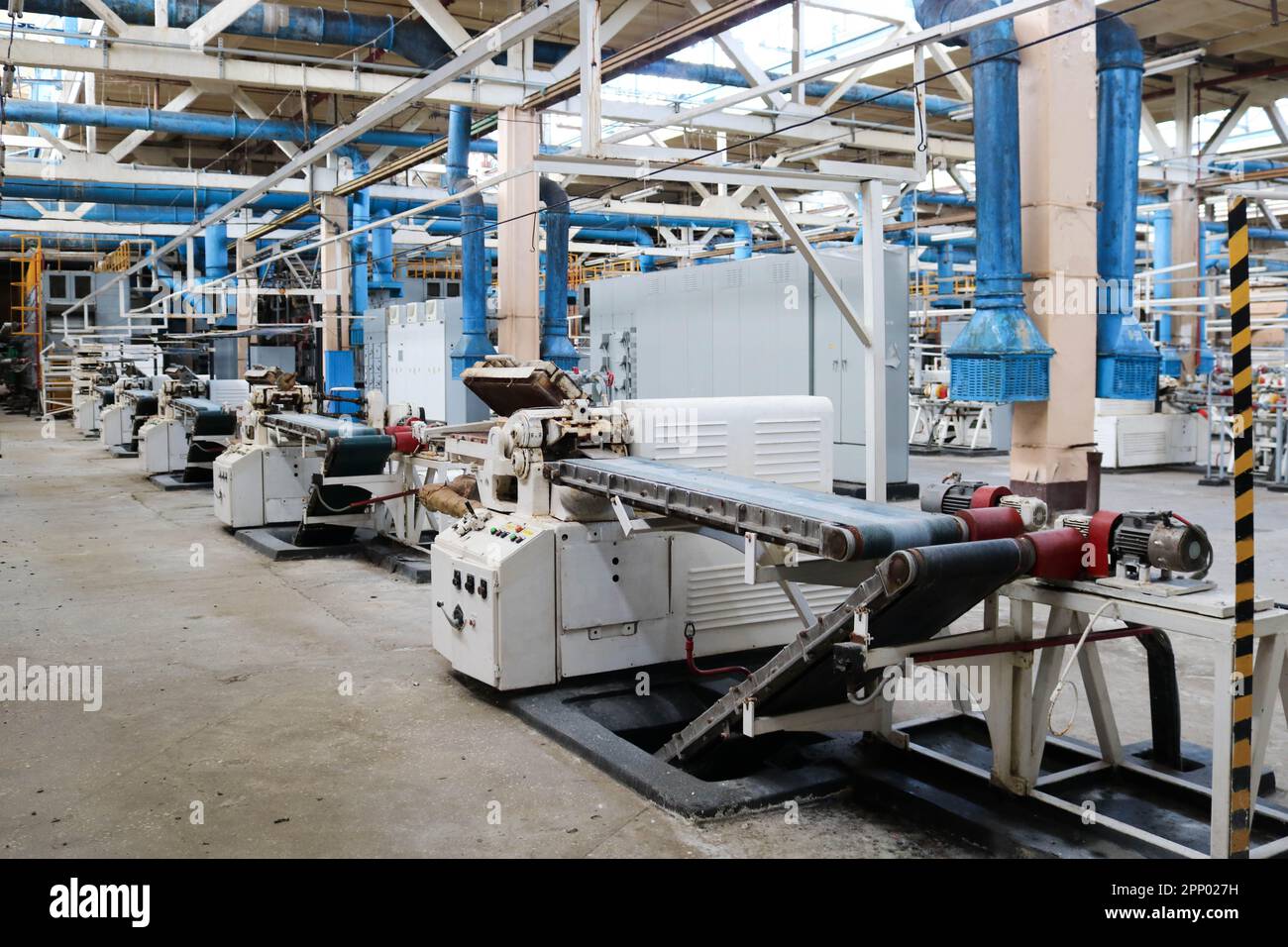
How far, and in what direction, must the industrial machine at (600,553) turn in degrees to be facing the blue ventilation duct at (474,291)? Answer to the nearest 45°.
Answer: approximately 135° to its right

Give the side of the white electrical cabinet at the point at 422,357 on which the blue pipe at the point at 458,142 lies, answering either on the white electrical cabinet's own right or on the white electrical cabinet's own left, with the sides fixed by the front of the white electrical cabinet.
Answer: on the white electrical cabinet's own left

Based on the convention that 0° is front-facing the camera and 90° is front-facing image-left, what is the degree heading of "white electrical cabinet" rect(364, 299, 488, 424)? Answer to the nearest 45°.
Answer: approximately 45°

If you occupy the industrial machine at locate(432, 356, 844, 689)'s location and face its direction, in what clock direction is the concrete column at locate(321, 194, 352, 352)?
The concrete column is roughly at 4 o'clock from the industrial machine.

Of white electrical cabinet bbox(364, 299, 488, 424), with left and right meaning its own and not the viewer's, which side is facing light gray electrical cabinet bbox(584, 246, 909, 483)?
left

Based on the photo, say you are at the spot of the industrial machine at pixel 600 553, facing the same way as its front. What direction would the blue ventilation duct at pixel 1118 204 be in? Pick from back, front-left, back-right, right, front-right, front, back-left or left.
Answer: back

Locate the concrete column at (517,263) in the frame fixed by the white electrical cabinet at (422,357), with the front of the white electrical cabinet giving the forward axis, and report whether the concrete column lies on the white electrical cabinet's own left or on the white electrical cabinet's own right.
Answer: on the white electrical cabinet's own left

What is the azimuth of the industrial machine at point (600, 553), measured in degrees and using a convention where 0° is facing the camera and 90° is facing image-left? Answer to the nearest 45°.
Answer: approximately 45°
